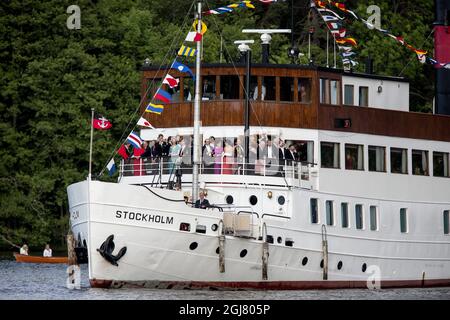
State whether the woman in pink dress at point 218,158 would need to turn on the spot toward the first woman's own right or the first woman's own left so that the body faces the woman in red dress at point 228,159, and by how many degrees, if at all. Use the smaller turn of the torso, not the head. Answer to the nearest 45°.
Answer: approximately 135° to the first woman's own left

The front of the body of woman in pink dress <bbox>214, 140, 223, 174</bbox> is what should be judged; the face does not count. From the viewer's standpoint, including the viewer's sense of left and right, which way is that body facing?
facing the viewer and to the left of the viewer
